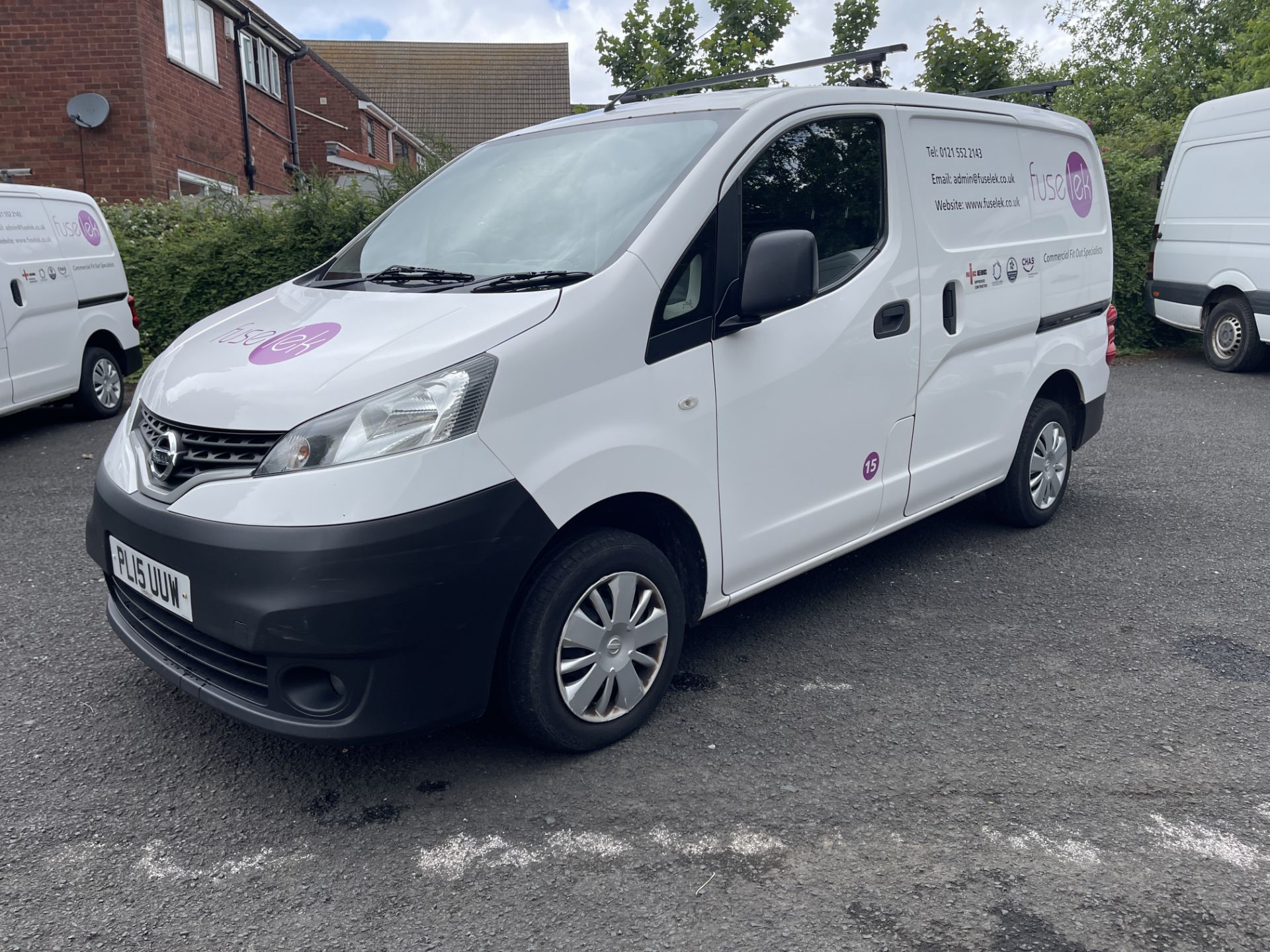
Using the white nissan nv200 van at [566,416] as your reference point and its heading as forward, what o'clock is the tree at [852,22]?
The tree is roughly at 5 o'clock from the white nissan nv200 van.

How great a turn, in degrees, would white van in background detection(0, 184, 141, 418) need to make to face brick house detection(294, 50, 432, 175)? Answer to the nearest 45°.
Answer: approximately 135° to its right

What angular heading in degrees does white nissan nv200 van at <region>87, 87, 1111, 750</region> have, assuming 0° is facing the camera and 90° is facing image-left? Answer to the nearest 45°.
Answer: approximately 45°

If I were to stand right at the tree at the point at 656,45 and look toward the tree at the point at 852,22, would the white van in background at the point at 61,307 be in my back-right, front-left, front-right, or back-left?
back-right

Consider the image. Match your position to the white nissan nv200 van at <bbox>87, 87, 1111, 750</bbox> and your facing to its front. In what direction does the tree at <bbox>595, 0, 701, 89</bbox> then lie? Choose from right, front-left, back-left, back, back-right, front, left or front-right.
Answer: back-right
